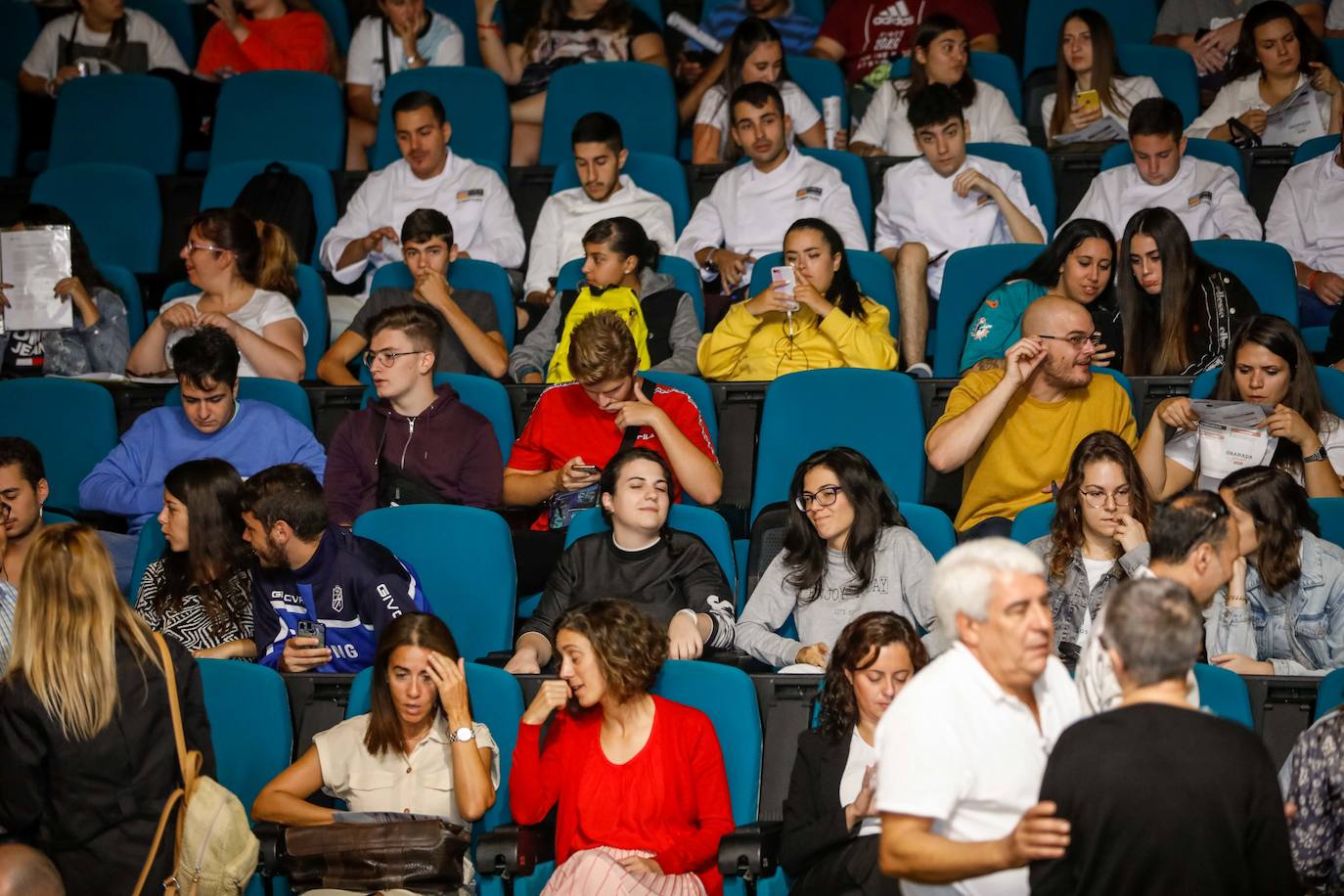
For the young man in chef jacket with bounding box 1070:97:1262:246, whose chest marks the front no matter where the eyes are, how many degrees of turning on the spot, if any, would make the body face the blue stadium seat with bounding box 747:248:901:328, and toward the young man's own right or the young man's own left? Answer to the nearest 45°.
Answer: approximately 45° to the young man's own right

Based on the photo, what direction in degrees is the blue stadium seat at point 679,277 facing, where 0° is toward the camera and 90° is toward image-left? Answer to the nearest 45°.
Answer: approximately 0°

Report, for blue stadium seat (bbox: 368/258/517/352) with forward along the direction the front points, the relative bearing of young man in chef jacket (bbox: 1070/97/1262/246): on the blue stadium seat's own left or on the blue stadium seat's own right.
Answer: on the blue stadium seat's own left

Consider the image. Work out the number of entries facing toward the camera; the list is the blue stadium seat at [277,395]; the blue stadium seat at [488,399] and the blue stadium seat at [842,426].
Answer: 3

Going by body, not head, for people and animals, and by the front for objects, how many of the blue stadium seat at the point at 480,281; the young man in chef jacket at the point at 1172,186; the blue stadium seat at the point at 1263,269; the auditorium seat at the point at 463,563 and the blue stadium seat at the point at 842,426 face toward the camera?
5

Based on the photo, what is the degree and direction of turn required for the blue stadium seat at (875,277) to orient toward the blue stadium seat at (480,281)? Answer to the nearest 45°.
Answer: approximately 90° to its right

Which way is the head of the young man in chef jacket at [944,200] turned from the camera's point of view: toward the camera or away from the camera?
toward the camera

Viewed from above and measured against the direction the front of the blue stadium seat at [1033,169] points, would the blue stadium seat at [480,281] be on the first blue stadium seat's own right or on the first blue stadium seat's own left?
on the first blue stadium seat's own right

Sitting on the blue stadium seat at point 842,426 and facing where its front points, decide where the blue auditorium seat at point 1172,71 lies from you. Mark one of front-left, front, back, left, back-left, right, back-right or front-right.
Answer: back-left

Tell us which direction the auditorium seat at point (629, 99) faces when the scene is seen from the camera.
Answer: facing the viewer

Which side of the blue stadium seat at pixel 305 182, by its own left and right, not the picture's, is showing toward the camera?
front

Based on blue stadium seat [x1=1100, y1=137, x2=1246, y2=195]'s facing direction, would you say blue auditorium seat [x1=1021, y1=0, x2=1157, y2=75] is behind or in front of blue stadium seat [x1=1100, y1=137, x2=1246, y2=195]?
behind

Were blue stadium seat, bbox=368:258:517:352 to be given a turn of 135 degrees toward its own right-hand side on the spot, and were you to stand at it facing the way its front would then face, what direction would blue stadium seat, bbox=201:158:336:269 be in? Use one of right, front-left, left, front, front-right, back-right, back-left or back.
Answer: front

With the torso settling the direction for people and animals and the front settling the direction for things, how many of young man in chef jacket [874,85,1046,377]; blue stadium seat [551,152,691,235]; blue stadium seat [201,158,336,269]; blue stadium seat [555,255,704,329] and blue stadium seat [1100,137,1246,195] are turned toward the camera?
5

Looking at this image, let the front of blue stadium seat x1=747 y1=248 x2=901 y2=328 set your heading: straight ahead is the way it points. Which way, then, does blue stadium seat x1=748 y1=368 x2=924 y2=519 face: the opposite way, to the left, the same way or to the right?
the same way

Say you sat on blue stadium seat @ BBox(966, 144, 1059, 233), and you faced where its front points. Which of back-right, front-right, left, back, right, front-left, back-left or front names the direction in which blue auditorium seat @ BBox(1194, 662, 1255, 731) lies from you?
front

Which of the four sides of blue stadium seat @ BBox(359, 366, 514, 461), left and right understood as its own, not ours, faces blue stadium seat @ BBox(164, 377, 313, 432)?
right

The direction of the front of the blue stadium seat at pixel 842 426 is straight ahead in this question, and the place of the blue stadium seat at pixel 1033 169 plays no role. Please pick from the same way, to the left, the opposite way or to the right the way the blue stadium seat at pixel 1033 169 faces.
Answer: the same way

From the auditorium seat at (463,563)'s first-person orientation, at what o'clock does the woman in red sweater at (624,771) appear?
The woman in red sweater is roughly at 11 o'clock from the auditorium seat.

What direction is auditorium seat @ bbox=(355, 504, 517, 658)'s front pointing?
toward the camera
